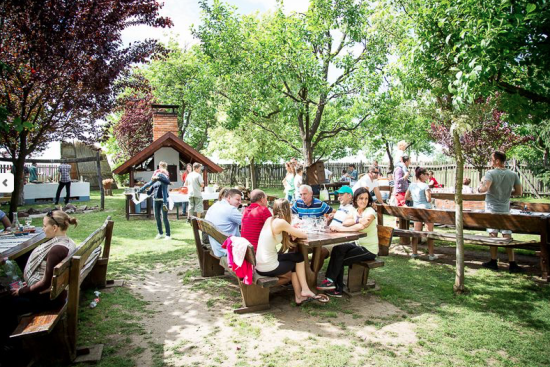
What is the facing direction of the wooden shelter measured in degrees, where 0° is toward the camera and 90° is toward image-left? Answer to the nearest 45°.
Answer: approximately 0°

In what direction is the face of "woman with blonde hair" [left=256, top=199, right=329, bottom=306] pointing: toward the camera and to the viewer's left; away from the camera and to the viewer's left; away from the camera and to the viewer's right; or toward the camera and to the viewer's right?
away from the camera and to the viewer's right

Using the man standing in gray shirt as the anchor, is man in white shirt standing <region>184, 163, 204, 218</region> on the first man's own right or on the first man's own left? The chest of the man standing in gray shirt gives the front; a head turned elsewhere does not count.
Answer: on the first man's own left

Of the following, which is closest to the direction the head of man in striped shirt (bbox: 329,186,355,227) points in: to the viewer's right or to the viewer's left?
to the viewer's left

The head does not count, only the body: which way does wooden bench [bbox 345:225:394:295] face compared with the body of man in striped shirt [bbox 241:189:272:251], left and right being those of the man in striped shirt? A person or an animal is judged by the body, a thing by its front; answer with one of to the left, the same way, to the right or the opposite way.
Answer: the opposite way

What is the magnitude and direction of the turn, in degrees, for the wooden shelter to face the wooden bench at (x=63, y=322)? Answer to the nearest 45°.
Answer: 0° — it already faces it

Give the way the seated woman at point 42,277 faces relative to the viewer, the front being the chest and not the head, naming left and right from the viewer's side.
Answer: facing to the left of the viewer

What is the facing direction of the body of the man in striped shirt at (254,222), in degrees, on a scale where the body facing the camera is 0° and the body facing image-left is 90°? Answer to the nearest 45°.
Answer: approximately 225°
